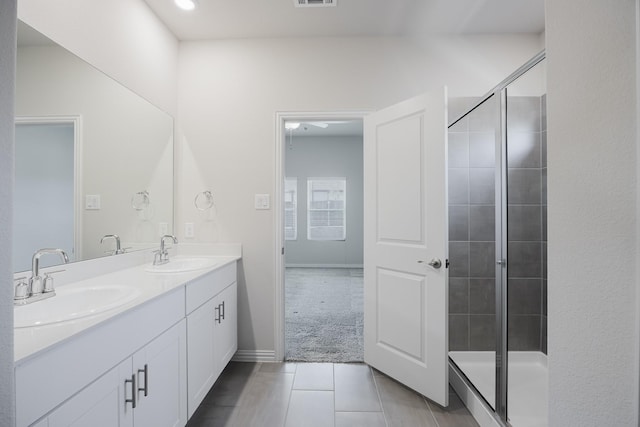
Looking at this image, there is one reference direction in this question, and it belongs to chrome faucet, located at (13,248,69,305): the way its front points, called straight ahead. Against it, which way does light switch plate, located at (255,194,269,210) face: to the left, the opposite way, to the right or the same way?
to the right

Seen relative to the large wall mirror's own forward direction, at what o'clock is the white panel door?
The white panel door is roughly at 11 o'clock from the large wall mirror.

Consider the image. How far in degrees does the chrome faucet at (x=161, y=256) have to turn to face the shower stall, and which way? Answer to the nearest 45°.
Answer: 0° — it already faces it

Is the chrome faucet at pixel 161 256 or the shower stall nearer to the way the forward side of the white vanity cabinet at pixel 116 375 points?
the shower stall

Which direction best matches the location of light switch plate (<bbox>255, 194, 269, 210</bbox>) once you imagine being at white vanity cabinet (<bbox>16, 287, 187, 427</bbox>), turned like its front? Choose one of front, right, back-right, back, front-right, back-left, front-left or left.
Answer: left
